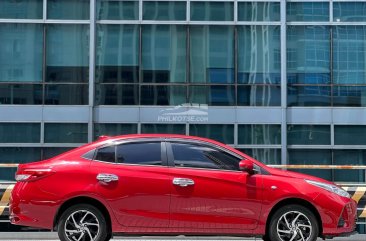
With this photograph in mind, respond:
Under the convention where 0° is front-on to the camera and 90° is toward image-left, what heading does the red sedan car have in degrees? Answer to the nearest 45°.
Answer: approximately 270°

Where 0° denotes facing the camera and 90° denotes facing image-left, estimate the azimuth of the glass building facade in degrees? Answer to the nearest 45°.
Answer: approximately 0°
